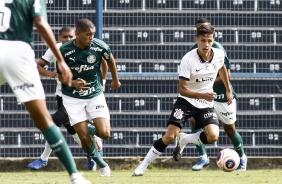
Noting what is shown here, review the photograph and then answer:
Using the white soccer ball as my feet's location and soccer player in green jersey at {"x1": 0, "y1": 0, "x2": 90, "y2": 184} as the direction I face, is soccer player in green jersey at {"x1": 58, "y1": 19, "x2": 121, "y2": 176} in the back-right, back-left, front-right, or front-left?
front-right

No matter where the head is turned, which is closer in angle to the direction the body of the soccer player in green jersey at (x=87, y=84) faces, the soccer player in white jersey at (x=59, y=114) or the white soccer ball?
the white soccer ball

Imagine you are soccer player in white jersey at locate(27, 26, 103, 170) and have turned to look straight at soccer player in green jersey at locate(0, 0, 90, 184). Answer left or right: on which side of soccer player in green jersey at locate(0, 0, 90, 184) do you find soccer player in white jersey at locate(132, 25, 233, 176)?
left

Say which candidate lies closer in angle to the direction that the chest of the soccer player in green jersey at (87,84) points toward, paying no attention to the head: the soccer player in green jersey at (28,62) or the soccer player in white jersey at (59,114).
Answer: the soccer player in green jersey

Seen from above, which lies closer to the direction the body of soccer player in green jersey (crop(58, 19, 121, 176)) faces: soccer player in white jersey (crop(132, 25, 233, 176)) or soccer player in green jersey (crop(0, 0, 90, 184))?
the soccer player in green jersey

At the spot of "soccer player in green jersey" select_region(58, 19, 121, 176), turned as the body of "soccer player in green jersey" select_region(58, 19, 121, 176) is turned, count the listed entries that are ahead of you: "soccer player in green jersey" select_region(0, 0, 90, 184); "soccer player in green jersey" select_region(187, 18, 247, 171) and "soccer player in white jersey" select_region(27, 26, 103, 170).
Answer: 1

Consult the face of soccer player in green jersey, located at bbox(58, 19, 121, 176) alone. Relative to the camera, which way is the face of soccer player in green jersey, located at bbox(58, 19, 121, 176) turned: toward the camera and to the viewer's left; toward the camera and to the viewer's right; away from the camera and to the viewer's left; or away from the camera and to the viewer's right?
toward the camera and to the viewer's right

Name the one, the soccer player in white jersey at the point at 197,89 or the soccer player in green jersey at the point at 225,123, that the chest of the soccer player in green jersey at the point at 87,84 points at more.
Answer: the soccer player in white jersey

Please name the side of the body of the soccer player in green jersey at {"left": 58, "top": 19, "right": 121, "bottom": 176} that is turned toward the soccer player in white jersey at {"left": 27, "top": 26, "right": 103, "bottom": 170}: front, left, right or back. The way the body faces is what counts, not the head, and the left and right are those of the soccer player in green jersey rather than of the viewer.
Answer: back

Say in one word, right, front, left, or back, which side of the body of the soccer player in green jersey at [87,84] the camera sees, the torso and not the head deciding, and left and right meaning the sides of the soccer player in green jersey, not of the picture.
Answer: front

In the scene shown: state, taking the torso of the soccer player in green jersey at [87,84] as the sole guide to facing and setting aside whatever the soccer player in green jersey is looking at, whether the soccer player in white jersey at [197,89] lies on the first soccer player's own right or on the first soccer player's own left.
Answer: on the first soccer player's own left

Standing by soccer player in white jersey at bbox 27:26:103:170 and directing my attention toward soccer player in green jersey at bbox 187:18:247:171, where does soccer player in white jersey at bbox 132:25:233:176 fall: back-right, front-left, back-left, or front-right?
front-right

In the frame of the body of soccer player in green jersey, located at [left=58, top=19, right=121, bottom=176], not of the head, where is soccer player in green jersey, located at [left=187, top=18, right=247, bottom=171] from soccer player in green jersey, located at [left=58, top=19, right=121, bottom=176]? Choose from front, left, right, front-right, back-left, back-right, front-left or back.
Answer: back-left

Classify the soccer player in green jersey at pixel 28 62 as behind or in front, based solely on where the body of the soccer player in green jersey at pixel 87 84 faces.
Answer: in front

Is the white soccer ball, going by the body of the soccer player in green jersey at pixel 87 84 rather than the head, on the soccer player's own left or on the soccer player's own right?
on the soccer player's own left
